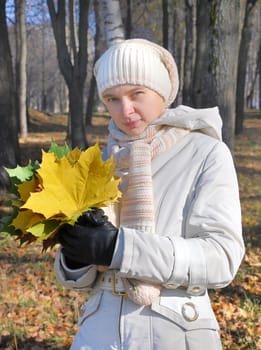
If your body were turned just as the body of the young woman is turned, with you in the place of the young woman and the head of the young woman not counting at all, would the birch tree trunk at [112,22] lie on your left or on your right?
on your right

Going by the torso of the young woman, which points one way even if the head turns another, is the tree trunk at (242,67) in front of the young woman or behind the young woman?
behind

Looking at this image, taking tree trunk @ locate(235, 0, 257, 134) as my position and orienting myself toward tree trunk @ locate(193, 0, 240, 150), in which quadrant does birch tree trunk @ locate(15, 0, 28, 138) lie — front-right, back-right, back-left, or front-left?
front-right

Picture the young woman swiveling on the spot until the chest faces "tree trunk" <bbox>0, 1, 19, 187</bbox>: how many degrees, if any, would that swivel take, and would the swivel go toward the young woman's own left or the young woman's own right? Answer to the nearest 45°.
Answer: approximately 135° to the young woman's own right

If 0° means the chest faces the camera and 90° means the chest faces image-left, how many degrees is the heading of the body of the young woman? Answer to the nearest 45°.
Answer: approximately 45°

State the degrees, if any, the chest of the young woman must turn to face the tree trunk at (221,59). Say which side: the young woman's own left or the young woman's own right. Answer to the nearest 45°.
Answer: approximately 135° to the young woman's own right

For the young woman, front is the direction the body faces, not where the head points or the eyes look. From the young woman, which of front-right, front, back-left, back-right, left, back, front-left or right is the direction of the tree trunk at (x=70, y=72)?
back-right

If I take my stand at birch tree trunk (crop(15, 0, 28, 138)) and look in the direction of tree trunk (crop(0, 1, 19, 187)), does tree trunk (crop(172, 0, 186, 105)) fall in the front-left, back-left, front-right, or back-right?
back-left

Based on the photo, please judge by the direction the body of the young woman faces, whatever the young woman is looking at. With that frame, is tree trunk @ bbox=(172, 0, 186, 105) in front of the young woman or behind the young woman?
behind

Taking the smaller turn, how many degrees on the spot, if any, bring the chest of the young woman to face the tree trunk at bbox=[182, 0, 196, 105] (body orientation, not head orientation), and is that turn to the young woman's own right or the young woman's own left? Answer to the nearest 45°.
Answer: approximately 135° to the young woman's own right
